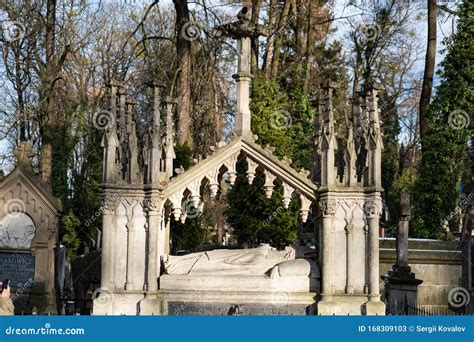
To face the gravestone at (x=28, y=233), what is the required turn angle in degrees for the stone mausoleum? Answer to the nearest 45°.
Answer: approximately 135° to its right

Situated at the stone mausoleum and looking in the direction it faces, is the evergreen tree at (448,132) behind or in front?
behind

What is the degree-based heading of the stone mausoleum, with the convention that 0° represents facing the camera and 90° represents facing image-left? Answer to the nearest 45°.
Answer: approximately 0°

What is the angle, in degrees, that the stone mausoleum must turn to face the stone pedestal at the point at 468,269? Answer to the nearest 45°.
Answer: approximately 135° to its left

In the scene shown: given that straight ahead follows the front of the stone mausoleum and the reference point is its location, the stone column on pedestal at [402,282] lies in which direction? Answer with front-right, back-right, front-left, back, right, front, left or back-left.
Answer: back-left

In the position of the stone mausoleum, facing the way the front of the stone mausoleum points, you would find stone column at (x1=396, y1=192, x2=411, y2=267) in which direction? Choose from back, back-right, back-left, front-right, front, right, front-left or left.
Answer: back-left
